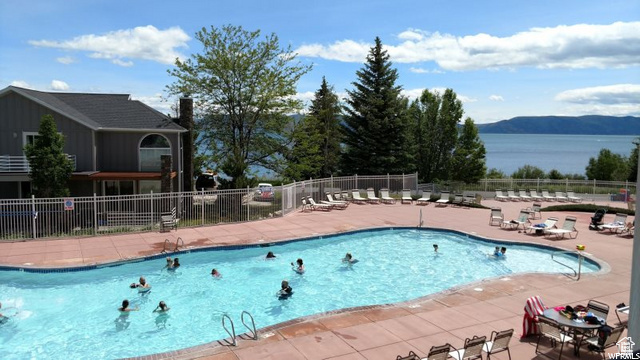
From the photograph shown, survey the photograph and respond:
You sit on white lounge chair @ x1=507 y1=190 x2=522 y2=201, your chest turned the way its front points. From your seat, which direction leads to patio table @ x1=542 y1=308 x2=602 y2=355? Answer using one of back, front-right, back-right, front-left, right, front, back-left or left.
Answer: front-right

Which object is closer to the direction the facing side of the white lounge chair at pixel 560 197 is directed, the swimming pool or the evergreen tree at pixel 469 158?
the swimming pool

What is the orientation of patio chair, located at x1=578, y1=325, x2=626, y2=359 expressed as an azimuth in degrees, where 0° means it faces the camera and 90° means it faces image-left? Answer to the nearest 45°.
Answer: approximately 135°

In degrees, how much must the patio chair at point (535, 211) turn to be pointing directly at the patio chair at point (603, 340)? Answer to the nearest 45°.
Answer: approximately 45° to its left

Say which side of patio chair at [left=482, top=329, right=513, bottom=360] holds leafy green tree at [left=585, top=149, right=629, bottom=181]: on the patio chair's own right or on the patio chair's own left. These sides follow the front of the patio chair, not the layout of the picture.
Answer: on the patio chair's own right

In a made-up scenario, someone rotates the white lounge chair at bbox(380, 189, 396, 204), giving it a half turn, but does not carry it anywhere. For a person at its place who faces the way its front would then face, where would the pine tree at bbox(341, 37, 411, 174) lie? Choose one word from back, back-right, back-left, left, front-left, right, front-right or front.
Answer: front-right

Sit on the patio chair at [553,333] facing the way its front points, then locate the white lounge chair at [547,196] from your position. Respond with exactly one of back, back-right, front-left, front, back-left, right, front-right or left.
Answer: front-left

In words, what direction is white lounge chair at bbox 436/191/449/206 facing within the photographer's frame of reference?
facing the viewer and to the left of the viewer

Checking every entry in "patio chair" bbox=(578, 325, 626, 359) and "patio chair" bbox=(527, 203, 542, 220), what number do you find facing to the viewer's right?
0

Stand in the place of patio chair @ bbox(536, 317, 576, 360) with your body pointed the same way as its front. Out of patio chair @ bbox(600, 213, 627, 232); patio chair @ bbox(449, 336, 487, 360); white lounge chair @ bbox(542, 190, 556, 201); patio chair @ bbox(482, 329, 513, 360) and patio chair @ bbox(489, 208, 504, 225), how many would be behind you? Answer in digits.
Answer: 2

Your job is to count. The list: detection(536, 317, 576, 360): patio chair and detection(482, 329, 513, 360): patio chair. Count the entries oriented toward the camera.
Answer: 0

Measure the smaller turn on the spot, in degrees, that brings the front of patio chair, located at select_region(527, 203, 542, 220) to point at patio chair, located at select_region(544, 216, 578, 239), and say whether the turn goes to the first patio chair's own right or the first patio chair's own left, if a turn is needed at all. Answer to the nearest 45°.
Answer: approximately 45° to the first patio chair's own left

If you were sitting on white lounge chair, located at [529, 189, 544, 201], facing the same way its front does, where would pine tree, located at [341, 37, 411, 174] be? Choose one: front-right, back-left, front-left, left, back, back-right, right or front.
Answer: back-right
